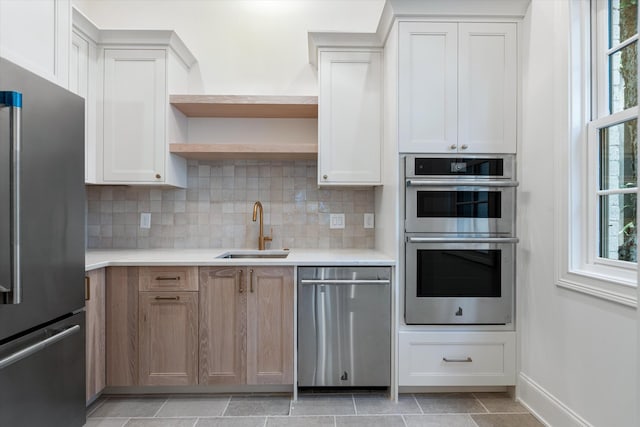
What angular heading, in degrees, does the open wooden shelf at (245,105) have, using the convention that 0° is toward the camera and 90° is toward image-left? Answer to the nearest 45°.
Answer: approximately 0°

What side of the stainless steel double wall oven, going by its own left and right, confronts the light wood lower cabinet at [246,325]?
right

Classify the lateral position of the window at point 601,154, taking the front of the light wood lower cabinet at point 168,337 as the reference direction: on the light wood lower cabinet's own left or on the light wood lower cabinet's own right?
on the light wood lower cabinet's own left

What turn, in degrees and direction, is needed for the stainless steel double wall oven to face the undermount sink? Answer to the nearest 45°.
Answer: approximately 90° to its right

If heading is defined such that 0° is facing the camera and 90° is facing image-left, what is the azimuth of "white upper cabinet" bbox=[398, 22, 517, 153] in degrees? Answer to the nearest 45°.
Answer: approximately 0°

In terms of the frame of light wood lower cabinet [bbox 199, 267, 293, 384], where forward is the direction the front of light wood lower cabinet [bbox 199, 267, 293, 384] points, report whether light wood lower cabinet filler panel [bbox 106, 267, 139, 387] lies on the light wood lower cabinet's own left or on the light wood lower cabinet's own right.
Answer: on the light wood lower cabinet's own right

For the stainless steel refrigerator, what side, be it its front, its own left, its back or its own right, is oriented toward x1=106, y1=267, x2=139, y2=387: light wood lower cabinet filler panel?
left

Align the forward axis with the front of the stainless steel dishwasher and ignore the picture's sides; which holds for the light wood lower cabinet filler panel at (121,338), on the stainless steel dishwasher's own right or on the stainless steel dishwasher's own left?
on the stainless steel dishwasher's own right
